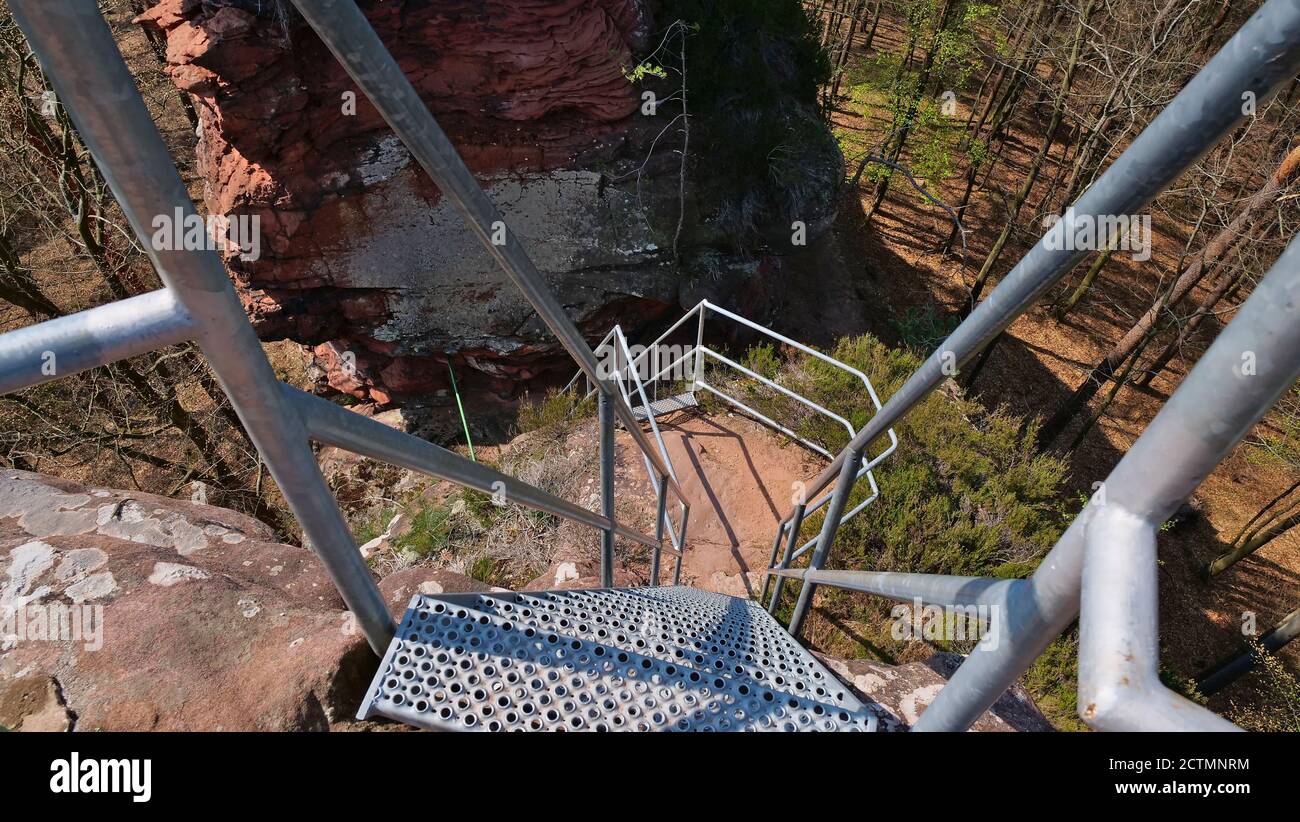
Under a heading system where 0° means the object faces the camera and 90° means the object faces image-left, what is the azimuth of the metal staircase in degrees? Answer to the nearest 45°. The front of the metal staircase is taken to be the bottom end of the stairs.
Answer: approximately 180°

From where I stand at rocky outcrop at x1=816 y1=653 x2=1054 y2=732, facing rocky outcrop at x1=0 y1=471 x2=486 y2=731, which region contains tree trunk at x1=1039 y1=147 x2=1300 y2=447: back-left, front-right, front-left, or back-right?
back-right

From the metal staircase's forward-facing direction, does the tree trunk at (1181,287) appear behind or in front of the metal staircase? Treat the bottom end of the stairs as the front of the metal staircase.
in front
